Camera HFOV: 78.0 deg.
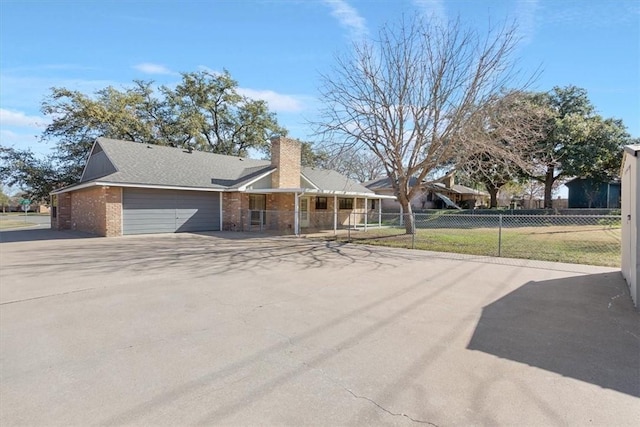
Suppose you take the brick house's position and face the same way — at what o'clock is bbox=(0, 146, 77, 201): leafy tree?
The leafy tree is roughly at 6 o'clock from the brick house.

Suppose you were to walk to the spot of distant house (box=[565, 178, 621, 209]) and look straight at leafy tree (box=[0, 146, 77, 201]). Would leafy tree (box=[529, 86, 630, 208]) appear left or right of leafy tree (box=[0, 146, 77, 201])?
left

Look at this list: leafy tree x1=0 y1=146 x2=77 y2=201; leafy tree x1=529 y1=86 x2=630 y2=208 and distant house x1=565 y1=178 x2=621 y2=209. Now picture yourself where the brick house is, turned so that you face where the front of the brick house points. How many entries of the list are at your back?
1

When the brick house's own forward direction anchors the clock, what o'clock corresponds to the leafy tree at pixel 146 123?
The leafy tree is roughly at 7 o'clock from the brick house.

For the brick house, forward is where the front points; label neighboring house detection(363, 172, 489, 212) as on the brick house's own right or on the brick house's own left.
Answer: on the brick house's own left

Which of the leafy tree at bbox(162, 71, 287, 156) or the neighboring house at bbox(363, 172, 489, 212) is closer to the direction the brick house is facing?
the neighboring house

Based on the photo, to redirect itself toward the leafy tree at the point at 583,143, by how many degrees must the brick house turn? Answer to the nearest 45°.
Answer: approximately 45° to its left

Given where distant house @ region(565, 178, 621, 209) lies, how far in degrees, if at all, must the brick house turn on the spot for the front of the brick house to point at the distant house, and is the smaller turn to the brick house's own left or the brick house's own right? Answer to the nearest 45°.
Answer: approximately 45° to the brick house's own left

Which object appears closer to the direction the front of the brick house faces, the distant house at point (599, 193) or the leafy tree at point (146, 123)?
the distant house

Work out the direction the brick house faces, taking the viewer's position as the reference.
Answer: facing the viewer and to the right of the viewer
